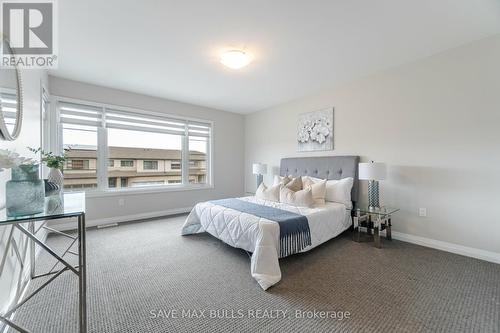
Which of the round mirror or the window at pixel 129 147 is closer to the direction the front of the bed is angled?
the round mirror

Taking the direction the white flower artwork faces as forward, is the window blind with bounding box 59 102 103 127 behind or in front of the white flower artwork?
in front

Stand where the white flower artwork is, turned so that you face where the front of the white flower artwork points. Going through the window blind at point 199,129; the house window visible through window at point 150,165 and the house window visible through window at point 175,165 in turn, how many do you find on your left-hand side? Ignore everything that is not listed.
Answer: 0

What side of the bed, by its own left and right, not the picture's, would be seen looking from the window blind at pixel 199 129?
right

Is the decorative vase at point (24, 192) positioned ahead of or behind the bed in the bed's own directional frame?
ahead

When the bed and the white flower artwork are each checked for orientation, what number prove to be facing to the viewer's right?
0

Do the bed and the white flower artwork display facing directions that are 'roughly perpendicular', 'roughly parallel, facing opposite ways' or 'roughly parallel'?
roughly parallel

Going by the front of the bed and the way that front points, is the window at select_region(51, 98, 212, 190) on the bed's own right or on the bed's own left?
on the bed's own right

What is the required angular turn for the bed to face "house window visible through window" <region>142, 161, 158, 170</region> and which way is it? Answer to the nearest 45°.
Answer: approximately 90° to its right

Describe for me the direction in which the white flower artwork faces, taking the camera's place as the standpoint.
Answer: facing the viewer and to the left of the viewer

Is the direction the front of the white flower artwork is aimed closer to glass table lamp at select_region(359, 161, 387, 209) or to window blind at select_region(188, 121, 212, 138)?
the window blind

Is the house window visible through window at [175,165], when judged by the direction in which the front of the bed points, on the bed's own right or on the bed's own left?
on the bed's own right

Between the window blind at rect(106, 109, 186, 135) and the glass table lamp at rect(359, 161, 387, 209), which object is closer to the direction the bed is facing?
the window blind

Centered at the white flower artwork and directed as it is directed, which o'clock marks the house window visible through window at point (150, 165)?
The house window visible through window is roughly at 1 o'clock from the white flower artwork.

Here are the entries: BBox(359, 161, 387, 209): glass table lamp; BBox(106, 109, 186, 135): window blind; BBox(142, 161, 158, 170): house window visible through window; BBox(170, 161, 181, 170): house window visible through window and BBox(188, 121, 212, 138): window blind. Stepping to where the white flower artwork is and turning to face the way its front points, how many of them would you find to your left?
1

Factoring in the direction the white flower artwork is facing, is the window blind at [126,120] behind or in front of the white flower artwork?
in front

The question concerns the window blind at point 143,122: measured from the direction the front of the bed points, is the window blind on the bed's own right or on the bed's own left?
on the bed's own right
